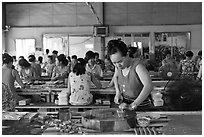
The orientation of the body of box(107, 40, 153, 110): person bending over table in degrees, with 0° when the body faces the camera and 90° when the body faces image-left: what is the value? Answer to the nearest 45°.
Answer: approximately 45°

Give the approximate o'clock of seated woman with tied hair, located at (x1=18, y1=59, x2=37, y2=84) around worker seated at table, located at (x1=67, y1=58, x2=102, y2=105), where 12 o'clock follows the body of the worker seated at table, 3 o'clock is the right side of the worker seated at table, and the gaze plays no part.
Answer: The seated woman with tied hair is roughly at 11 o'clock from the worker seated at table.

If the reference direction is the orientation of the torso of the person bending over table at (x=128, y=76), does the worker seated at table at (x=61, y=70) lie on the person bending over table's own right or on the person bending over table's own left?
on the person bending over table's own right

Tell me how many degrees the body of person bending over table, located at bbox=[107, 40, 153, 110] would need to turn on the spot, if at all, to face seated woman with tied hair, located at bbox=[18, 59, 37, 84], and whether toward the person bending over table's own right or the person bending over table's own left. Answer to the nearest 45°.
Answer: approximately 90° to the person bending over table's own right

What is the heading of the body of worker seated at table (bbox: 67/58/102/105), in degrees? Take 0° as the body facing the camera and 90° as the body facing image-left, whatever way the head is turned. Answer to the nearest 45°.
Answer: approximately 180°

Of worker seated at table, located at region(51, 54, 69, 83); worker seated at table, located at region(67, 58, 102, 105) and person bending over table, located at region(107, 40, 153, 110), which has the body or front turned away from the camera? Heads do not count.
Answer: worker seated at table, located at region(67, 58, 102, 105)
